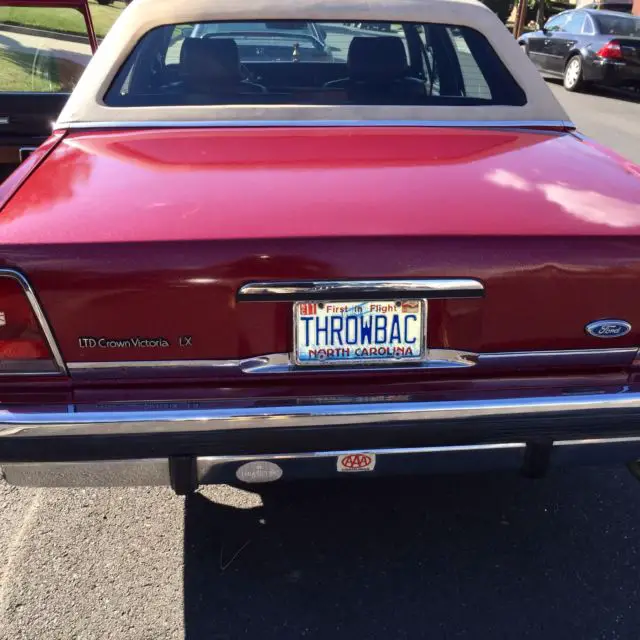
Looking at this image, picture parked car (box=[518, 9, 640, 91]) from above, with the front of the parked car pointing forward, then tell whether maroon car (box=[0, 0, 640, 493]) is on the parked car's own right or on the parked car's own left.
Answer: on the parked car's own left

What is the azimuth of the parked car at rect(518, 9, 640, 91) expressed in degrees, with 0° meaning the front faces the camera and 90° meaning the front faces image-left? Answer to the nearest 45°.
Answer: approximately 135°

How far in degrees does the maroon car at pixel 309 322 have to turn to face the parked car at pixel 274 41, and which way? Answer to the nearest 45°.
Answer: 0° — it already faces it

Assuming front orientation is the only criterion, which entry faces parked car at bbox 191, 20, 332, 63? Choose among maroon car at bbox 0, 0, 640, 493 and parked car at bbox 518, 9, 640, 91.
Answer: the maroon car

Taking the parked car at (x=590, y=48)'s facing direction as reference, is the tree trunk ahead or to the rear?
ahead

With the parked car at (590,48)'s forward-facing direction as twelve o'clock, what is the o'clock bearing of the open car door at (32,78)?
the open car door at (32,78) is roughly at 8 o'clock from the parked car at (590,48).

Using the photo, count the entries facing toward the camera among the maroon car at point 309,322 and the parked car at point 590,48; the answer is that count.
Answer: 0

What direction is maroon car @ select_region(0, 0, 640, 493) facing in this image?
away from the camera

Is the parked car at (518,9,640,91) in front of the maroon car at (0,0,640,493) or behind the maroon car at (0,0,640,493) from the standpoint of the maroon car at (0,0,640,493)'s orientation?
in front
